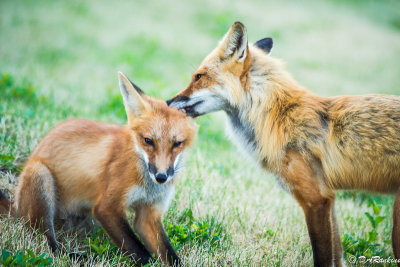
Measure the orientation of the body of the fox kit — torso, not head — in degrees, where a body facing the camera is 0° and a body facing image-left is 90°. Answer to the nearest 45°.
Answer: approximately 315°

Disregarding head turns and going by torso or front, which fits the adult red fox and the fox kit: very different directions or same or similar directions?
very different directions

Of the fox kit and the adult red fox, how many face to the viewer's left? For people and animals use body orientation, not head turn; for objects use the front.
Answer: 1

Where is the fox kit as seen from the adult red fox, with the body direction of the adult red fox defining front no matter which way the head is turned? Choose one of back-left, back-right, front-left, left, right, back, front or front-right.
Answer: front

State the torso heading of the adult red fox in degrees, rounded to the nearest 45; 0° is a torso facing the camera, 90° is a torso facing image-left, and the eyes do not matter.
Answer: approximately 90°

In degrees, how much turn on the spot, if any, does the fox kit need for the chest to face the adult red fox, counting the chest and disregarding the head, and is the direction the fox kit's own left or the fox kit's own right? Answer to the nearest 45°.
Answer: approximately 45° to the fox kit's own left
